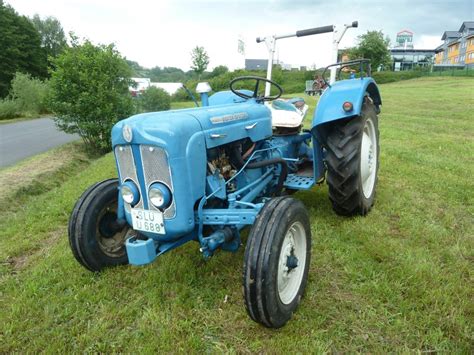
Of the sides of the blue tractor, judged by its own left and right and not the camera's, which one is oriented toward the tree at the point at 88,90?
right

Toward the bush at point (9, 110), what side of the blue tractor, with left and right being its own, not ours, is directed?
right

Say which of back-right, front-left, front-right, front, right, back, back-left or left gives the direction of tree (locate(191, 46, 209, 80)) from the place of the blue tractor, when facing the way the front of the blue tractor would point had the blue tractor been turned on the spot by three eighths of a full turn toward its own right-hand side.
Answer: front

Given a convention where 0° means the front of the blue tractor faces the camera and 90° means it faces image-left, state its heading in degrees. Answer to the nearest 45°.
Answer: approximately 45°

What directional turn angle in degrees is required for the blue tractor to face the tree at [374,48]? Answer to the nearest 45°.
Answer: approximately 180°

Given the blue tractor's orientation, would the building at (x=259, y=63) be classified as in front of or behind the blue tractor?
behind

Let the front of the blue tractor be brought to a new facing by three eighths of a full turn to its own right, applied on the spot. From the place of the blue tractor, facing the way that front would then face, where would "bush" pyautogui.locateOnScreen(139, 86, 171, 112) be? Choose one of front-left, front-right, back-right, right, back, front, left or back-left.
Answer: front

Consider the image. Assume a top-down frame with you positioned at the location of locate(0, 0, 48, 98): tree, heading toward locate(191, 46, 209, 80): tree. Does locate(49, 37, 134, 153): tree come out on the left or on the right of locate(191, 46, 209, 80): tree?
right

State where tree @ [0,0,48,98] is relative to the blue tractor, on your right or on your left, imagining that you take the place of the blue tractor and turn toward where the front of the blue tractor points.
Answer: on your right

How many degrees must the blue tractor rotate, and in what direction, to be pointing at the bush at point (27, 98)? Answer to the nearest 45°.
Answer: approximately 90° to its right
